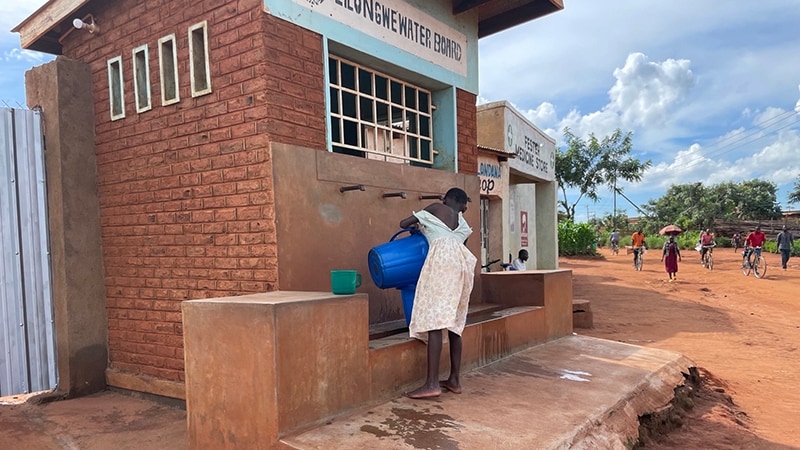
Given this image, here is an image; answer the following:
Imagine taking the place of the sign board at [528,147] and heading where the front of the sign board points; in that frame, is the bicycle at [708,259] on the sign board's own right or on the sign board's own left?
on the sign board's own left

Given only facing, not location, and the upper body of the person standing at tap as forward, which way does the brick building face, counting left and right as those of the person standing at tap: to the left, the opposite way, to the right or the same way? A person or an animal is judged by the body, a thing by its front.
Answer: the opposite way

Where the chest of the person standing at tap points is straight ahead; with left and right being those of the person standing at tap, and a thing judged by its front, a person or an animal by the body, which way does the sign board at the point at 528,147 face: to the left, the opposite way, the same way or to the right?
the opposite way

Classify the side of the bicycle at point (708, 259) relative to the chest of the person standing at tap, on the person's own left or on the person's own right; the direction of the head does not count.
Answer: on the person's own right

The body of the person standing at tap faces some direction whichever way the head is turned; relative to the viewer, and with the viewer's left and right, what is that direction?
facing away from the viewer and to the left of the viewer

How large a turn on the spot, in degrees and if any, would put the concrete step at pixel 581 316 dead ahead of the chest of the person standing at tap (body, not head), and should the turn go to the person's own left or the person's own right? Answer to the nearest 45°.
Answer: approximately 90° to the person's own right

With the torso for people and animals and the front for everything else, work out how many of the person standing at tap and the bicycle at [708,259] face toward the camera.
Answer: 1

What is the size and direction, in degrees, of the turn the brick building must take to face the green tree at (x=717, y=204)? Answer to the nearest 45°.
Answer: approximately 90° to its left

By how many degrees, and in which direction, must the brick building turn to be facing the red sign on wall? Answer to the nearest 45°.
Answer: approximately 90° to its left

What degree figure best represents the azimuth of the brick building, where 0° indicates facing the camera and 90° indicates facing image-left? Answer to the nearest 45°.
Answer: approximately 315°
